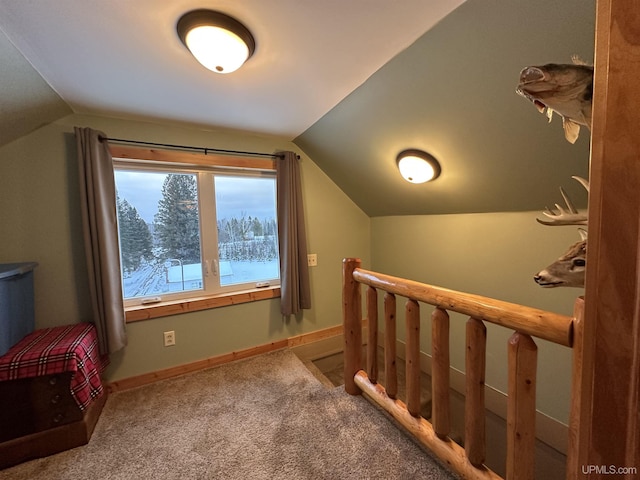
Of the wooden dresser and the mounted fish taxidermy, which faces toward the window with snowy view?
the mounted fish taxidermy

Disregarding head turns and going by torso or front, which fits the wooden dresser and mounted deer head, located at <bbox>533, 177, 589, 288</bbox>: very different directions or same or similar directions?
very different directions

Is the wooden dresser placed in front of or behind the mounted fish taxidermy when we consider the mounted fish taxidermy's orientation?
in front

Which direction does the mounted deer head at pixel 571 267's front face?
to the viewer's left

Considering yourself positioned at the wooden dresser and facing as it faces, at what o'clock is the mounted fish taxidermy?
The mounted fish taxidermy is roughly at 11 o'clock from the wooden dresser.

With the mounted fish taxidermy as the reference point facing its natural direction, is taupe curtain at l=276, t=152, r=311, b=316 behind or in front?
in front

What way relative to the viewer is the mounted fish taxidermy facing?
to the viewer's left

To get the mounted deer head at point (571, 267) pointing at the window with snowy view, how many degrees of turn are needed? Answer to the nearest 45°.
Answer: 0° — it already faces it
